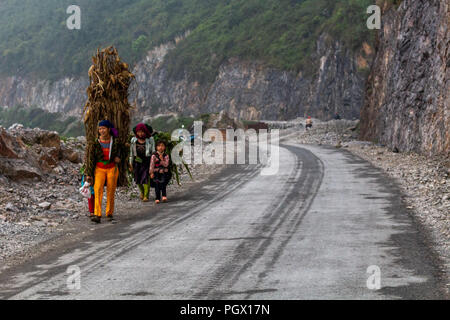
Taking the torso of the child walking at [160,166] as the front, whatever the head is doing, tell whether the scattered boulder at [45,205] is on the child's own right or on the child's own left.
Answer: on the child's own right

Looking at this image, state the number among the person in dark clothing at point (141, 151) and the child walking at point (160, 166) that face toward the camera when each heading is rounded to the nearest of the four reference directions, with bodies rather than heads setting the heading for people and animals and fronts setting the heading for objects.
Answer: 2

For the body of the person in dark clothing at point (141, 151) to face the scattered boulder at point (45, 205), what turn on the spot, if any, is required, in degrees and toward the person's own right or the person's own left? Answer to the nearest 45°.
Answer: approximately 45° to the person's own right

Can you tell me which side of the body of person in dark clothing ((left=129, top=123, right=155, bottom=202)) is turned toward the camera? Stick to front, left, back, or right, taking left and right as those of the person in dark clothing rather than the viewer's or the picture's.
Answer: front

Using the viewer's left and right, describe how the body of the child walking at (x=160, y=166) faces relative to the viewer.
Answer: facing the viewer

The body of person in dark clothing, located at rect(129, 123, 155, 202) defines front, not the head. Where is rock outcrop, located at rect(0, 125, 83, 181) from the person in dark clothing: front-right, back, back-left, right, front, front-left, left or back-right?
back-right

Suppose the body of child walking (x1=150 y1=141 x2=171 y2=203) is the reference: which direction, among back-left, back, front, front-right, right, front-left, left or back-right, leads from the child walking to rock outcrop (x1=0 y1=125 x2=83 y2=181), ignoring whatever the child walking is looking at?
back-right
